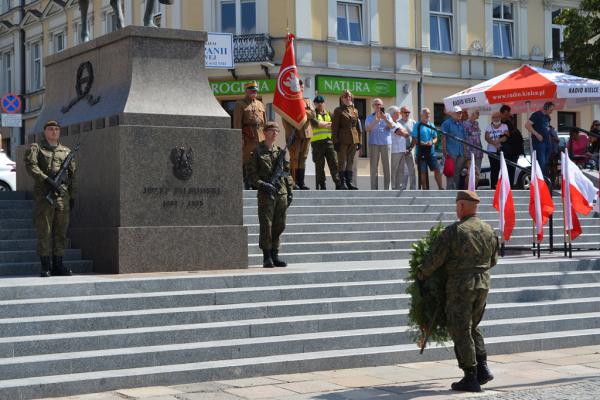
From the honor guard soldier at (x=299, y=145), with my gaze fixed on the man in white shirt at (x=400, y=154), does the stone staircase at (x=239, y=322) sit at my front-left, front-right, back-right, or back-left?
back-right

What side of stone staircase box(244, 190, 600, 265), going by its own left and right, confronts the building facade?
back

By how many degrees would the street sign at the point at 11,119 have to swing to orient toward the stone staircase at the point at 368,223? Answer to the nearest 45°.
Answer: approximately 45° to its left

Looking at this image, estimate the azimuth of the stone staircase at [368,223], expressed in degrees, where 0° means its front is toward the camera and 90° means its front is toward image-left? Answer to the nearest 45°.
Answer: approximately 0°

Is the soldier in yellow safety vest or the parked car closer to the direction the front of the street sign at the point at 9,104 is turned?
the parked car
